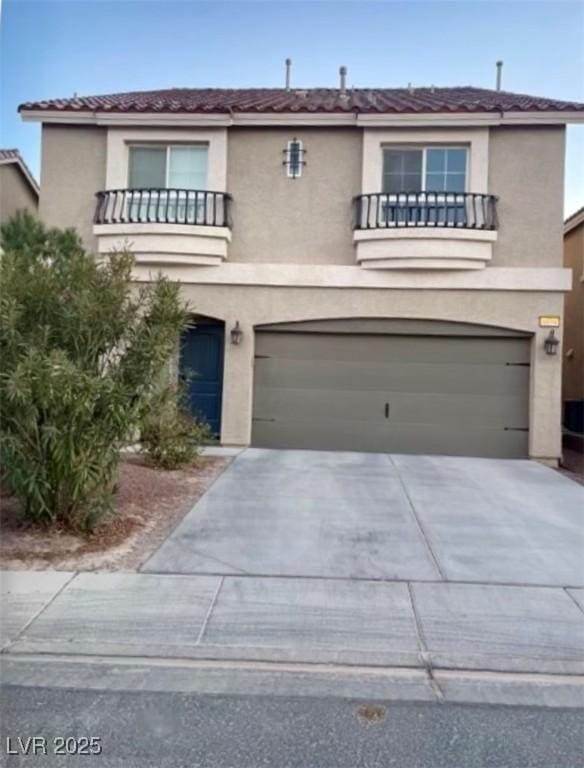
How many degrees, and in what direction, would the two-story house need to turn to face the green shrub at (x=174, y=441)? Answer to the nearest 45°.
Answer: approximately 45° to its right

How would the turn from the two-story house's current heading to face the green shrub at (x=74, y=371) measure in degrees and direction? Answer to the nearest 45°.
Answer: approximately 45° to its right

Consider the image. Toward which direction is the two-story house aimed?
toward the camera
